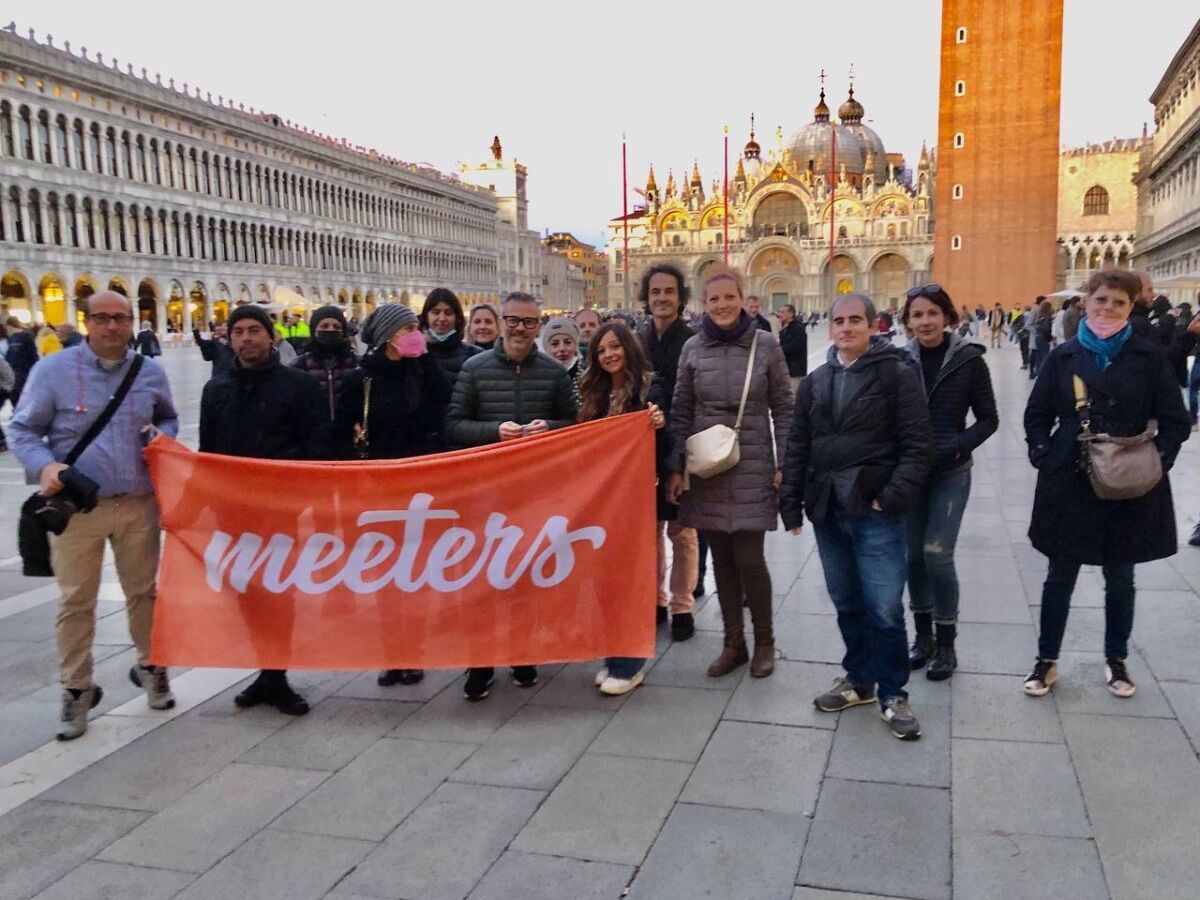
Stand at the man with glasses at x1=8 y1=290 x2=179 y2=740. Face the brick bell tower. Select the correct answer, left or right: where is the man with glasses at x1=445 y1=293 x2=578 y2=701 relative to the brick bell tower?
right

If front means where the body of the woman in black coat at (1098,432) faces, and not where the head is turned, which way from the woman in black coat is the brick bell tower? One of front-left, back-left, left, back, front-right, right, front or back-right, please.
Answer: back

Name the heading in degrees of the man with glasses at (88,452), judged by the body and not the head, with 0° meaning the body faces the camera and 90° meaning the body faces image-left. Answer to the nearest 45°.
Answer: approximately 0°

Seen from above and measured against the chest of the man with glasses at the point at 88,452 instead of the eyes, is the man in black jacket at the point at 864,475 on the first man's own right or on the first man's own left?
on the first man's own left

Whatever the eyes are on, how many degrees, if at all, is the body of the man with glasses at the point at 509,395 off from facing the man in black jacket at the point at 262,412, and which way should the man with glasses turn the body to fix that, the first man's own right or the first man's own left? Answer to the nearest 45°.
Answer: approximately 90° to the first man's own right

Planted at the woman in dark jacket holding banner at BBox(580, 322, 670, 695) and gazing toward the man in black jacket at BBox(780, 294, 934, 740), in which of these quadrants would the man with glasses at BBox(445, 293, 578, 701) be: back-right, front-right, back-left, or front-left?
back-right

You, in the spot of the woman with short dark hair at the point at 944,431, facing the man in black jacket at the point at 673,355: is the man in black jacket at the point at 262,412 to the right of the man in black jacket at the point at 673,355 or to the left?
left

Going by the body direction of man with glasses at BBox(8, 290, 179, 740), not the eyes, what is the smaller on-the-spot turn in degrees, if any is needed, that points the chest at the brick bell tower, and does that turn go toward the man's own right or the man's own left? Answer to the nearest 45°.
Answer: approximately 135° to the man's own left

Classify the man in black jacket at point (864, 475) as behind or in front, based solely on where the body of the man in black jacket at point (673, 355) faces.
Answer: in front

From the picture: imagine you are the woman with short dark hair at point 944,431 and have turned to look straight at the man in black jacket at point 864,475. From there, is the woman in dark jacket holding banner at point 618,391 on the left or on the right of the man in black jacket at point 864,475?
right

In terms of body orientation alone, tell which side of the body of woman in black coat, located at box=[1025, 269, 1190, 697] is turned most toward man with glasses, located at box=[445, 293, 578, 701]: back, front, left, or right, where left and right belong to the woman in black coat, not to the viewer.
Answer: right

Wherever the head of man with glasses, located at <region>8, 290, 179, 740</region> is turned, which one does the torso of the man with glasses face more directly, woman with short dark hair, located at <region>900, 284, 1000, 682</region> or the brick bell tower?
the woman with short dark hair
